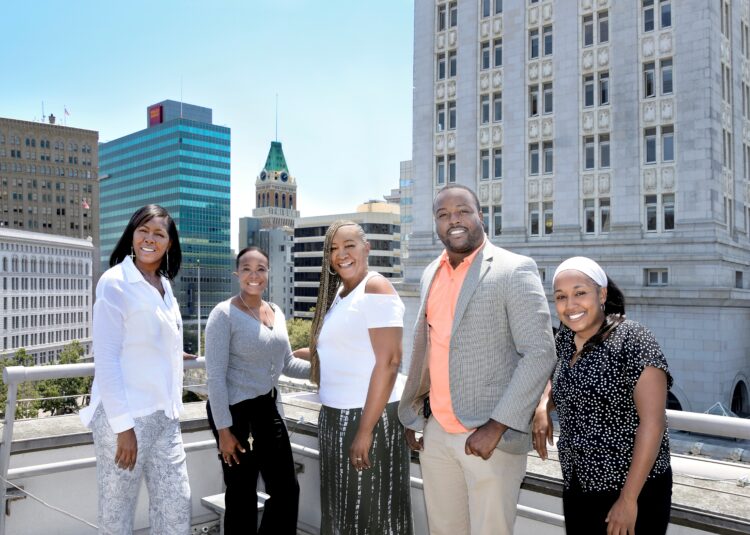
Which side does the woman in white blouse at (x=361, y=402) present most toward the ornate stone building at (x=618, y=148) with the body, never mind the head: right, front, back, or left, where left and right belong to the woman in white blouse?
back

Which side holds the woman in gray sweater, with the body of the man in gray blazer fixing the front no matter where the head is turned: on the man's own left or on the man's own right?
on the man's own right

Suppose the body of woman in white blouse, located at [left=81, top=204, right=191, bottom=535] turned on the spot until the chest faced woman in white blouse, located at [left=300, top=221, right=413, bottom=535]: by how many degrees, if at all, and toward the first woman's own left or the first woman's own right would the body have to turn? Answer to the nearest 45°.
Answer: approximately 45° to the first woman's own left

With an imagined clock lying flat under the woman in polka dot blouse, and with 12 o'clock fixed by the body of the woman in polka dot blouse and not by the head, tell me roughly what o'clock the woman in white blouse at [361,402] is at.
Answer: The woman in white blouse is roughly at 2 o'clock from the woman in polka dot blouse.

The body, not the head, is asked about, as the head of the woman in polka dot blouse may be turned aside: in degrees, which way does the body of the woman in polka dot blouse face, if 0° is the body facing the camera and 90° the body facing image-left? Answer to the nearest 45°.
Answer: approximately 45°

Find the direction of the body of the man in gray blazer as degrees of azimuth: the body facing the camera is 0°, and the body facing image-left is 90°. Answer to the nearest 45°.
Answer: approximately 45°

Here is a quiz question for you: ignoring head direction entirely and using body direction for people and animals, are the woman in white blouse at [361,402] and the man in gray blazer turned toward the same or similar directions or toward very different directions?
same or similar directions

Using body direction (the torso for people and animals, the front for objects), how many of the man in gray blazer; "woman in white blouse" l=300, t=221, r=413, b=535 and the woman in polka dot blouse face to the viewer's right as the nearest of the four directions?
0

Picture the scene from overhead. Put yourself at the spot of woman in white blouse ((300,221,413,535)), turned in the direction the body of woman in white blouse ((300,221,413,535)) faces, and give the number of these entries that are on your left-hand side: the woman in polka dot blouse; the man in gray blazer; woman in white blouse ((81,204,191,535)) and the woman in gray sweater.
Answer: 2

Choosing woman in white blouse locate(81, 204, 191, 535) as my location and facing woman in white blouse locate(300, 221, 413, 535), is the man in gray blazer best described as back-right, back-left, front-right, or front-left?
front-right

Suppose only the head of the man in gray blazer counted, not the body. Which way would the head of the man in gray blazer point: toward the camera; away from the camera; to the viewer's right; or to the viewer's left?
toward the camera

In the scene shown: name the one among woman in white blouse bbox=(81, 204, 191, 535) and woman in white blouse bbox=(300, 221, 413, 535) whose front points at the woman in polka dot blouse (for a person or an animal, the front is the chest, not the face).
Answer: woman in white blouse bbox=(81, 204, 191, 535)

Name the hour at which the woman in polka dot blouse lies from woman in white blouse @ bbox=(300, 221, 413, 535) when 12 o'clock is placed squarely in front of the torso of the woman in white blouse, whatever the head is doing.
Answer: The woman in polka dot blouse is roughly at 9 o'clock from the woman in white blouse.

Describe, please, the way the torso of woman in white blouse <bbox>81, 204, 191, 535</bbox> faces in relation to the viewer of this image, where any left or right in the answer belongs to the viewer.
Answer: facing the viewer and to the right of the viewer

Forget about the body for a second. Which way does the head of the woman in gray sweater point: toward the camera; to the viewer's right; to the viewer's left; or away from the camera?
toward the camera

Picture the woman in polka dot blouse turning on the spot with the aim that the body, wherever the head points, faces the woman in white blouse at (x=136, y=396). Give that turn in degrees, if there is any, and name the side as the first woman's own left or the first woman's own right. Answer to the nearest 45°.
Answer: approximately 45° to the first woman's own right

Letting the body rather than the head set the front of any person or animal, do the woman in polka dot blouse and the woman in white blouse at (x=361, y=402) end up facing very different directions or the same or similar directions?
same or similar directions

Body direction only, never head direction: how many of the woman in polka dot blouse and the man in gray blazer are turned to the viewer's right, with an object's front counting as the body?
0
